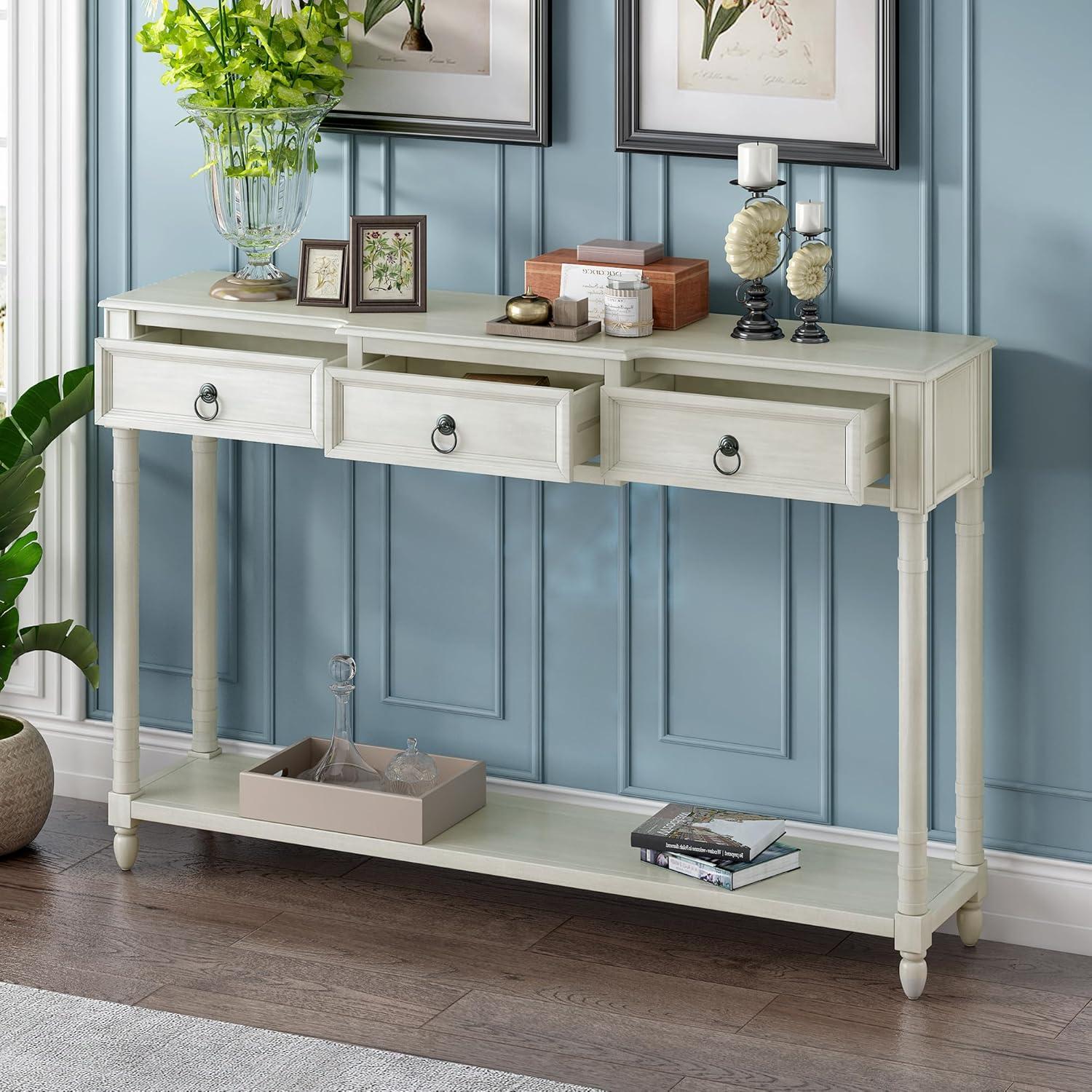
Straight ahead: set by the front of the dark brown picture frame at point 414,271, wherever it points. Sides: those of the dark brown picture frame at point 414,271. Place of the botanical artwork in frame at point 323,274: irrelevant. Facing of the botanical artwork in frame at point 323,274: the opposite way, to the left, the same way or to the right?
the same way

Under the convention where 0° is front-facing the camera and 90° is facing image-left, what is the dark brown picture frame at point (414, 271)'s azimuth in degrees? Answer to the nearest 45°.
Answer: approximately 0°

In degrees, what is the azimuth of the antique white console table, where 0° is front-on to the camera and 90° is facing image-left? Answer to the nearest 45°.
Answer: approximately 45°

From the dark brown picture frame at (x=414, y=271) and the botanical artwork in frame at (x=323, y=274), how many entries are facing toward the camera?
2

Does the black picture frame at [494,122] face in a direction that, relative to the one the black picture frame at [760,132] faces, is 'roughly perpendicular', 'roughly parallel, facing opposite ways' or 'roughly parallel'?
roughly parallel

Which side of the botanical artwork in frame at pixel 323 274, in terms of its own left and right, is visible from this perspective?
front
